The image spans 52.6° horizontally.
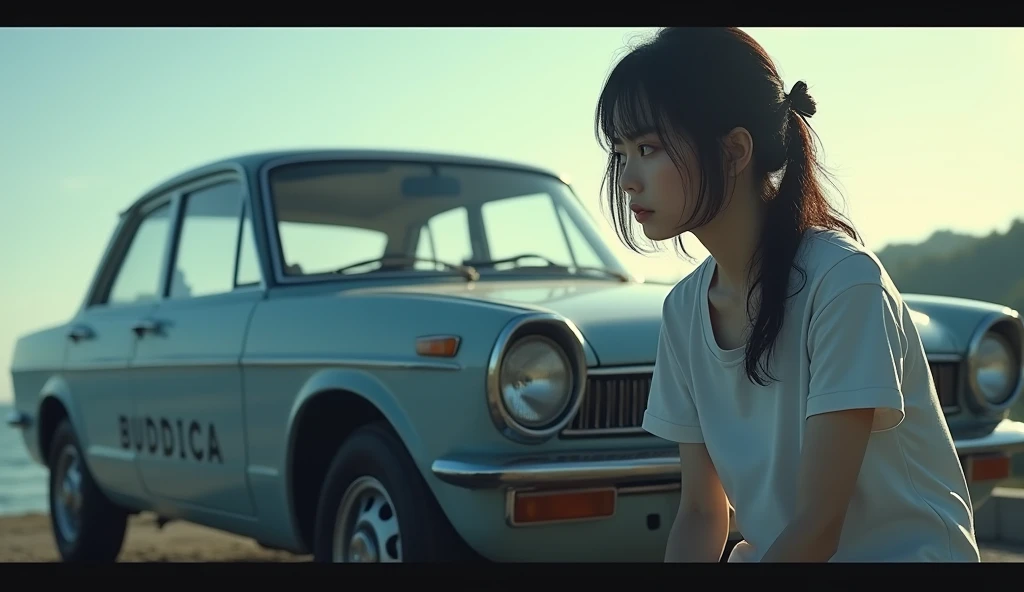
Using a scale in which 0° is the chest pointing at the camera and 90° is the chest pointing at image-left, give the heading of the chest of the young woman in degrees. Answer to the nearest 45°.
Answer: approximately 45°

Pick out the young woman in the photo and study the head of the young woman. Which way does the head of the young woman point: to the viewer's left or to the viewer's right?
to the viewer's left

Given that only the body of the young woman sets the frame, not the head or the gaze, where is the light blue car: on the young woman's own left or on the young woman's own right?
on the young woman's own right

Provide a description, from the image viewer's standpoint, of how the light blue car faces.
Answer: facing the viewer and to the right of the viewer

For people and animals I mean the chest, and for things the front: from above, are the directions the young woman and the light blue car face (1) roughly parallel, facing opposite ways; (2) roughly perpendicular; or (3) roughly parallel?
roughly perpendicular

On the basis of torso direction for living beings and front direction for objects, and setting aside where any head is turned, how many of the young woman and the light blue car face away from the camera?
0
